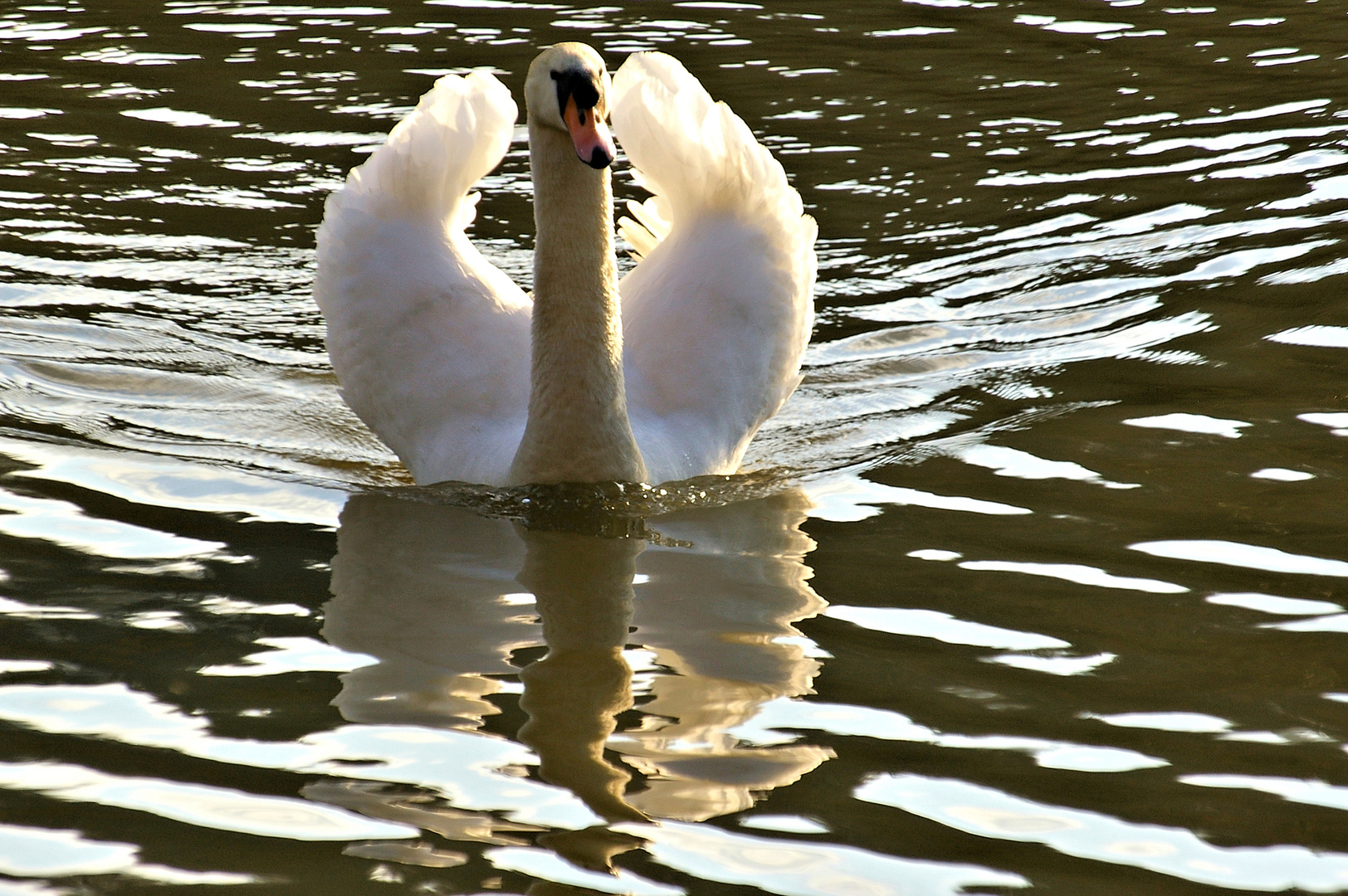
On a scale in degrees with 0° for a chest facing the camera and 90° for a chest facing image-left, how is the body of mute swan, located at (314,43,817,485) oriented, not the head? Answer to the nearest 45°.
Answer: approximately 0°
